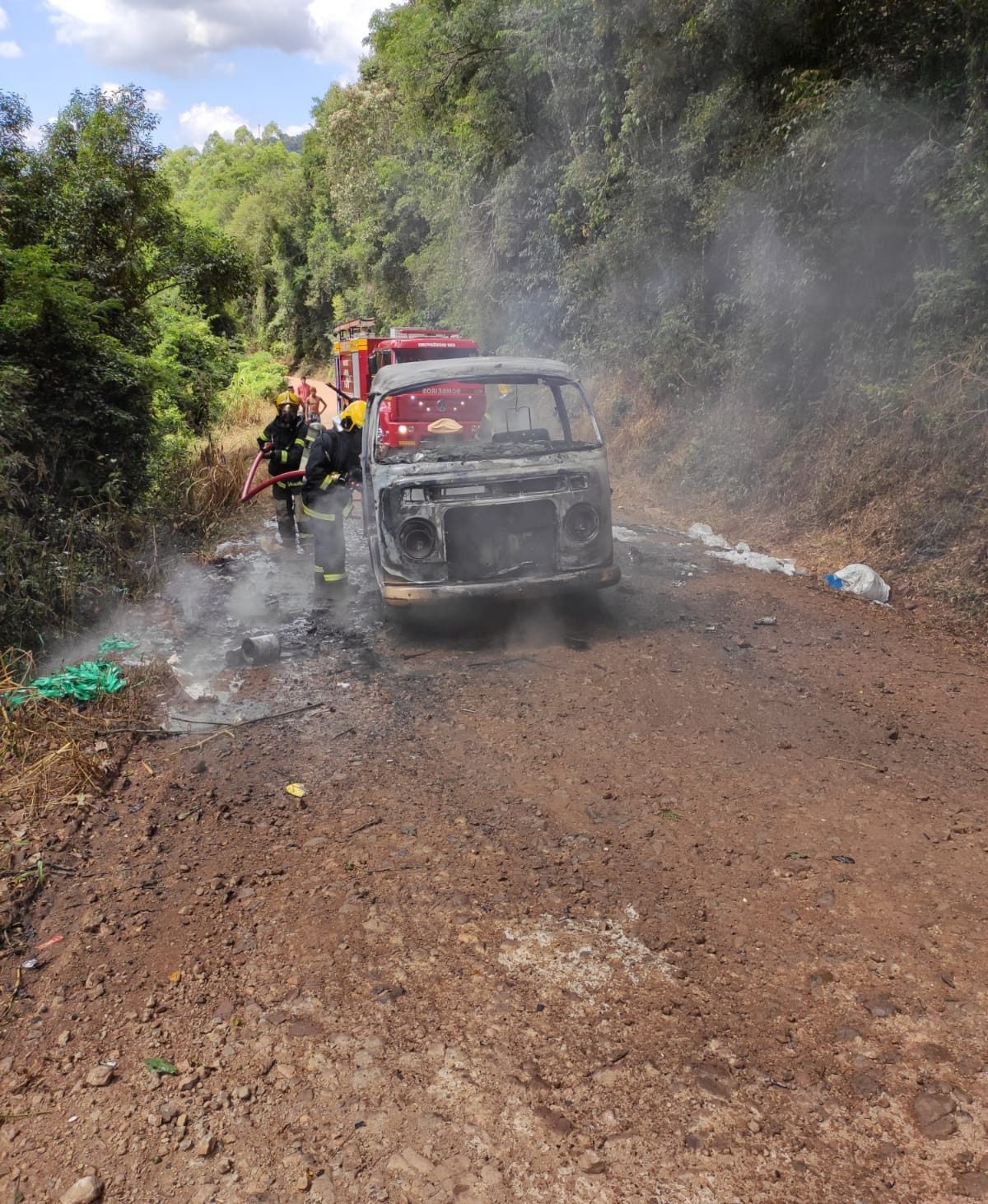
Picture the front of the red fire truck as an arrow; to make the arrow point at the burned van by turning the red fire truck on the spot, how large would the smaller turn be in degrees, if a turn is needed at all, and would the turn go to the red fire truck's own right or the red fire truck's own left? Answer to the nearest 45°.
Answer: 0° — it already faces it

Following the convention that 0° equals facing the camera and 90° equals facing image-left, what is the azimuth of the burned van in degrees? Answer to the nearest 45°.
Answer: approximately 0°

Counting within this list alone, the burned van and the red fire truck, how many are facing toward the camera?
2

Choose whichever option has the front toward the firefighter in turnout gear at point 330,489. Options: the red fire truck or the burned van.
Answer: the red fire truck

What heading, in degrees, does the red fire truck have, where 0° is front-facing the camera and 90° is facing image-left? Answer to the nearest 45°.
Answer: approximately 0°

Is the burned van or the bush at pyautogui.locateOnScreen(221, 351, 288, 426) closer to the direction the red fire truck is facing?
the burned van
